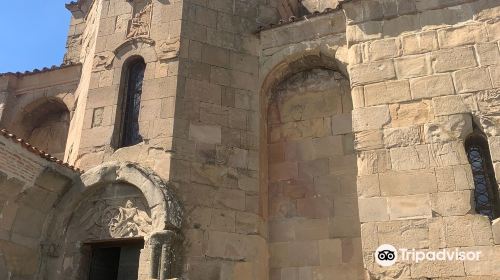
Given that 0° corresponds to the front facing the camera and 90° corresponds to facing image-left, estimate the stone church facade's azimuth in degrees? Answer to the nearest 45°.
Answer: approximately 45°
